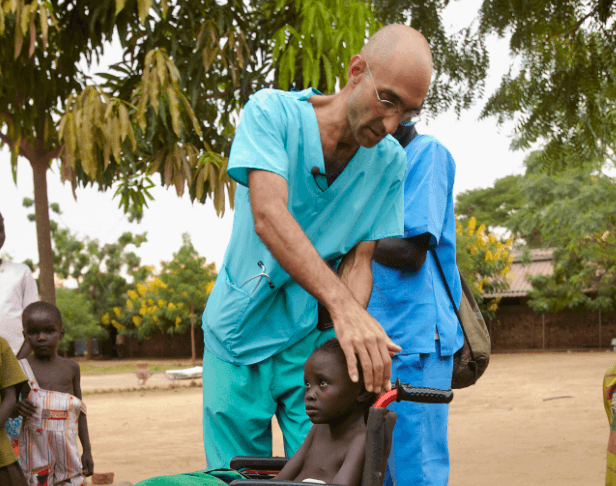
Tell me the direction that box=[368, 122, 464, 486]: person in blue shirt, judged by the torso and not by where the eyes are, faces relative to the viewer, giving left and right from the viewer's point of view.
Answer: facing to the left of the viewer

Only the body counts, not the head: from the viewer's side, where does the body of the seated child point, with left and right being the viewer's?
facing the viewer and to the left of the viewer

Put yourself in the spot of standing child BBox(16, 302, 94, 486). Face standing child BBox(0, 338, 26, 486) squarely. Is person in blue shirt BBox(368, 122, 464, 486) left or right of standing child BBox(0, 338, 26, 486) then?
left

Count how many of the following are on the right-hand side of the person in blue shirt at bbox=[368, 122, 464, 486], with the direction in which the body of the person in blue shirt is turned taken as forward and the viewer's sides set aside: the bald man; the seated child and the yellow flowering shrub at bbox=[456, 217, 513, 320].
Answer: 1

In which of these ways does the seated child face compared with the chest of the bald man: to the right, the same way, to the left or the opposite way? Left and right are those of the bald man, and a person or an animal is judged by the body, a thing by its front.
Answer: to the right

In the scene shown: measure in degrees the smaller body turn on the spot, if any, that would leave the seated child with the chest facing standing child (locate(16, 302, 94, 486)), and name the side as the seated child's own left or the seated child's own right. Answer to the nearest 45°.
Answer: approximately 90° to the seated child's own right

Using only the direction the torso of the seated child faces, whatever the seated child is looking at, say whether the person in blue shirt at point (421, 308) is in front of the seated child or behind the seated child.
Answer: behind

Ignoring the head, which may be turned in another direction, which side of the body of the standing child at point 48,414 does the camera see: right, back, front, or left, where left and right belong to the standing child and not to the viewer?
front

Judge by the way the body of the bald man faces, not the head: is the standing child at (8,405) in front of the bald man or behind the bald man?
behind

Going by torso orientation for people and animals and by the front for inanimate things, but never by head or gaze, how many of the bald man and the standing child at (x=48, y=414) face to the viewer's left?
0

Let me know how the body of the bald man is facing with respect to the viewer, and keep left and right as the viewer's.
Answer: facing the viewer and to the right of the viewer
